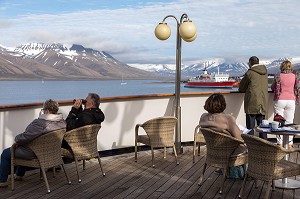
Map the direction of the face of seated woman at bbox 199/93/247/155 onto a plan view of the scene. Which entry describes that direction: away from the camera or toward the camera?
away from the camera

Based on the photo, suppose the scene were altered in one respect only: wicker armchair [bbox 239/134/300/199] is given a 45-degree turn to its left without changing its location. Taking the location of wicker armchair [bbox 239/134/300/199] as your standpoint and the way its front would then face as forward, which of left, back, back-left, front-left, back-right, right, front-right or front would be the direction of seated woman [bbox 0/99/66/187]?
left

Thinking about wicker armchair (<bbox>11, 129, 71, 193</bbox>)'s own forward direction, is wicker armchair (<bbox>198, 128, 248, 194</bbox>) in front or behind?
behind

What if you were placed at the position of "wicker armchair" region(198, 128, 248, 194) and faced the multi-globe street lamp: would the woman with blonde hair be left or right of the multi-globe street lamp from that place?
right

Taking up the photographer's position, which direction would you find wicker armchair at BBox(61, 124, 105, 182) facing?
facing away from the viewer and to the left of the viewer

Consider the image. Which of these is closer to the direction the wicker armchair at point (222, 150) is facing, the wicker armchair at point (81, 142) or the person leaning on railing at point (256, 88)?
the person leaning on railing

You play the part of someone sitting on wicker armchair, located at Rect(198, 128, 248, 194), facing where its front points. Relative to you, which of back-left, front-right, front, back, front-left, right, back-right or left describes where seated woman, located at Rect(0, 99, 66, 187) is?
back-left

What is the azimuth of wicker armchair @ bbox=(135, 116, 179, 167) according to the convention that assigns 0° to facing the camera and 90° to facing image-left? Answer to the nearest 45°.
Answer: approximately 135°

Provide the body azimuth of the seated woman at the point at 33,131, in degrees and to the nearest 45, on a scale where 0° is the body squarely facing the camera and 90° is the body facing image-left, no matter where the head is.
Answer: approximately 135°
